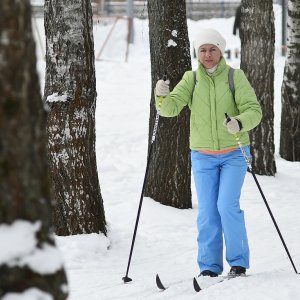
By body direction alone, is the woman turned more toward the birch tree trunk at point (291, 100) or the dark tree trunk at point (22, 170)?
the dark tree trunk

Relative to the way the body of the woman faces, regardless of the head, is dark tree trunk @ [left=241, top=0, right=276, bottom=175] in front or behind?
behind

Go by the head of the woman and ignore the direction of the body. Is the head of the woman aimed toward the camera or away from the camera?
toward the camera

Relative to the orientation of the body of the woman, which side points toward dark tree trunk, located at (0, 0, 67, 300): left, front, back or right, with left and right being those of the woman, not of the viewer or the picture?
front

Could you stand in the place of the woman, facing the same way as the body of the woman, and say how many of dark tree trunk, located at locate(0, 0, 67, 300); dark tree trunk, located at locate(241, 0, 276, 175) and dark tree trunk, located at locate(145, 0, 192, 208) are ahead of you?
1

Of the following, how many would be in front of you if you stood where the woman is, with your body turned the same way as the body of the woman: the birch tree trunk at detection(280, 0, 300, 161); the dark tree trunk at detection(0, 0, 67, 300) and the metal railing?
1

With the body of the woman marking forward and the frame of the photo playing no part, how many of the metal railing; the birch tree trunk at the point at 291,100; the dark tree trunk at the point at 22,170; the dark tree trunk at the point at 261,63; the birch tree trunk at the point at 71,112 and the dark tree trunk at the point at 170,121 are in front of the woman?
1

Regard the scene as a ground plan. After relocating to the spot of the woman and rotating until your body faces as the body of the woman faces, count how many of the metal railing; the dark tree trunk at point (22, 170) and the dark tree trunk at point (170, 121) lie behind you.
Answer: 2

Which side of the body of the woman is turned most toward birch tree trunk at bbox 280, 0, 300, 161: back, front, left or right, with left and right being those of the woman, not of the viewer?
back

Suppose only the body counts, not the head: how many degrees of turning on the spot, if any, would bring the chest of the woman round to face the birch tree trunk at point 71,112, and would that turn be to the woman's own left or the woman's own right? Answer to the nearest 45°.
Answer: approximately 135° to the woman's own right

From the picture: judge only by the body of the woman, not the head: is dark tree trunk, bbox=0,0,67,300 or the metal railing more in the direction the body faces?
the dark tree trunk

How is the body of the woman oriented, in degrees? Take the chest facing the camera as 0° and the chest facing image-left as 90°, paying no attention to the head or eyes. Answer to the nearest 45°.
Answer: approximately 0°

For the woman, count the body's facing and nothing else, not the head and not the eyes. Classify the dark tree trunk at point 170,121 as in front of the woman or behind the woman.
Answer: behind

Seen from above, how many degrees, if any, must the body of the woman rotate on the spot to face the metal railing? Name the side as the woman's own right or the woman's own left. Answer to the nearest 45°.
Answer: approximately 180°
